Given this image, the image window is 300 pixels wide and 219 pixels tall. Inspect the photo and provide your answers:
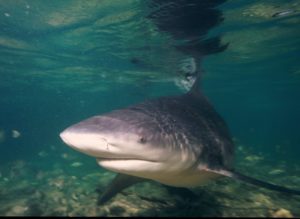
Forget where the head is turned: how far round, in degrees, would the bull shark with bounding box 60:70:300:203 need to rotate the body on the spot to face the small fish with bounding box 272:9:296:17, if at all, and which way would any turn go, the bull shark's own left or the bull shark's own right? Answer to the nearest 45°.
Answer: approximately 180°
